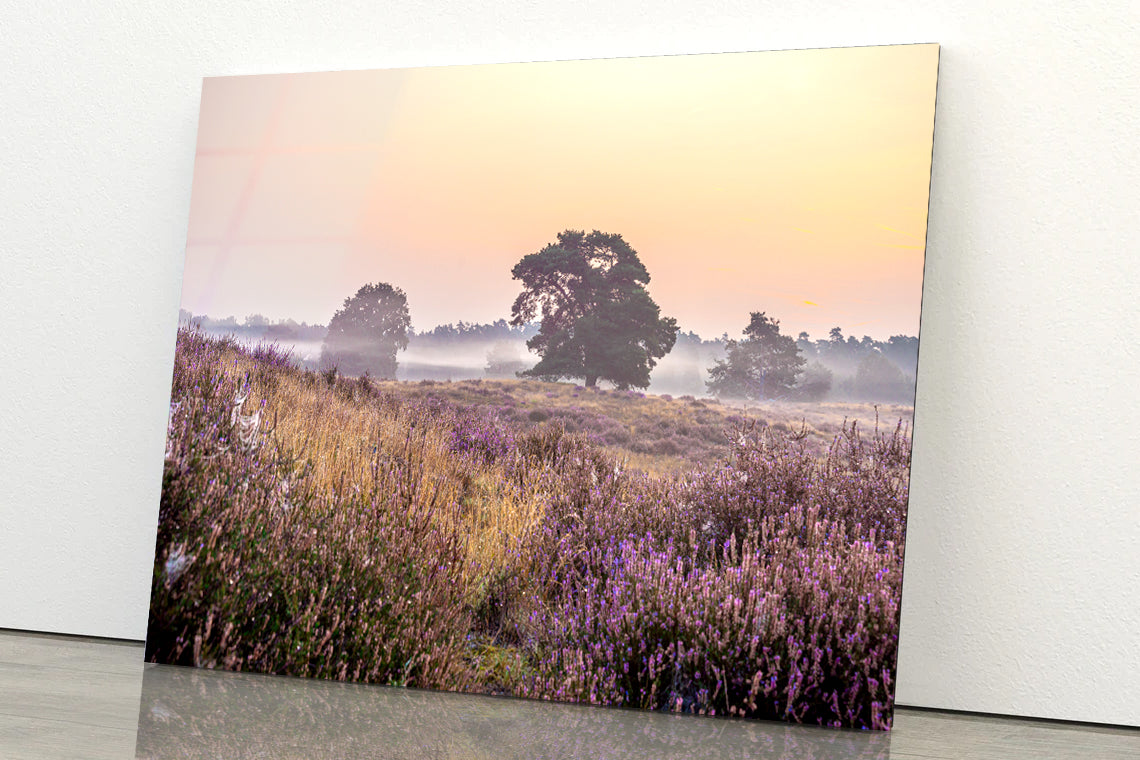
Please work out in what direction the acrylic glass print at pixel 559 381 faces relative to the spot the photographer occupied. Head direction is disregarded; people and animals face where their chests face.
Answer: facing the viewer and to the left of the viewer
